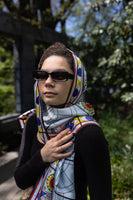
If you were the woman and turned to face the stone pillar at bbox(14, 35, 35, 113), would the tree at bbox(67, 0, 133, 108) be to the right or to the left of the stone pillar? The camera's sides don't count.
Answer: right

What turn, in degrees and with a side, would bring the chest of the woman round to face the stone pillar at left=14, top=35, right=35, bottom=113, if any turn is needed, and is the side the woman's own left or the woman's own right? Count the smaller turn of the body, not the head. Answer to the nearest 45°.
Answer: approximately 135° to the woman's own right

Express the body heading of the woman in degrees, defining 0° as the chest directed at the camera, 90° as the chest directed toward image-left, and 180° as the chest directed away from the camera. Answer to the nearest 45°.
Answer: approximately 45°

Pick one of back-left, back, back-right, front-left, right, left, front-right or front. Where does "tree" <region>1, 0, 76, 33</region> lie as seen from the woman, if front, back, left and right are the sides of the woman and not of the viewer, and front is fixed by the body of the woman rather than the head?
back-right

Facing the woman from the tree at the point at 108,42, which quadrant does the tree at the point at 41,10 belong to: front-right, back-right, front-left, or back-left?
back-right
